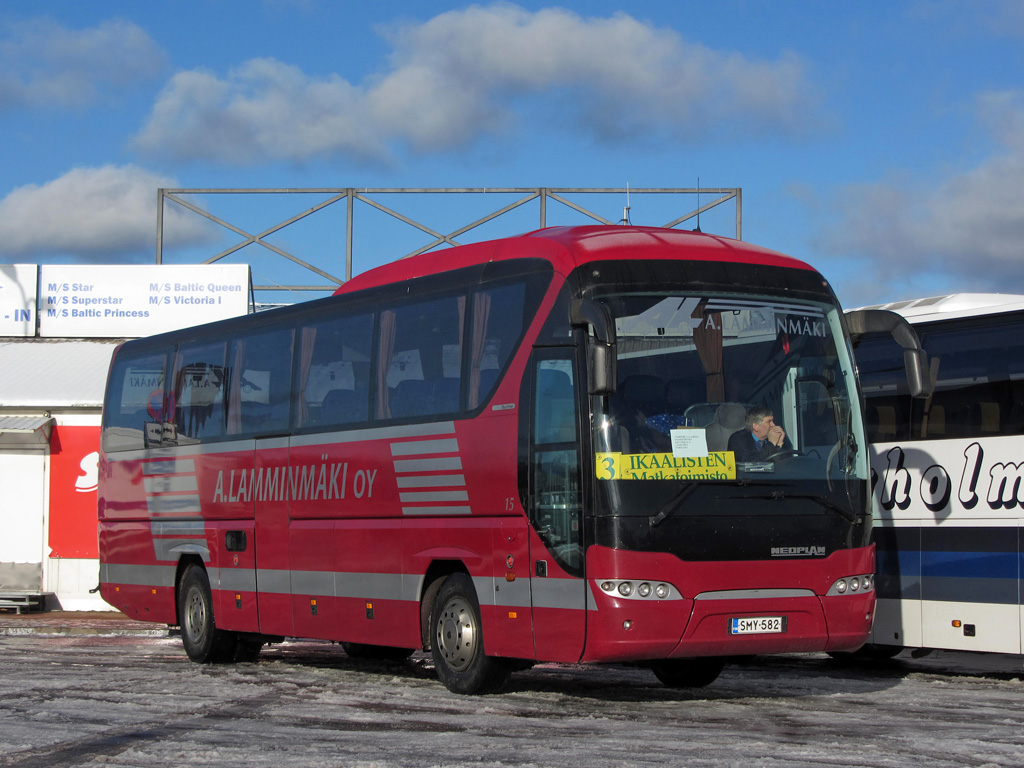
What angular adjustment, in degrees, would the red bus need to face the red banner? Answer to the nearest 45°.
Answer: approximately 180°

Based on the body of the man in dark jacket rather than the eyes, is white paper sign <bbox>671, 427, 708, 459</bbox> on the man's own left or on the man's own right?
on the man's own right

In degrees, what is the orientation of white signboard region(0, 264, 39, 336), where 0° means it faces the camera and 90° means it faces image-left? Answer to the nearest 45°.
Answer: approximately 0°

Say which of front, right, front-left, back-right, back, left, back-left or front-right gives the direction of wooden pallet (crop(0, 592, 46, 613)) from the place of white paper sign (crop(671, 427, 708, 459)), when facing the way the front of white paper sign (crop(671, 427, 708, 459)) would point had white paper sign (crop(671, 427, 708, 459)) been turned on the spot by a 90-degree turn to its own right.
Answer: front-right

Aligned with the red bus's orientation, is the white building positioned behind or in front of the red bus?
behind

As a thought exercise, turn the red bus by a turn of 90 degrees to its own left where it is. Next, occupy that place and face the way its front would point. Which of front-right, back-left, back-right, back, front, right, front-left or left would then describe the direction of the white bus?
front

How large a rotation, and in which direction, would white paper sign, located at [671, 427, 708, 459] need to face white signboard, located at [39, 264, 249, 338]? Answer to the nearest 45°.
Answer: approximately 135° to its right

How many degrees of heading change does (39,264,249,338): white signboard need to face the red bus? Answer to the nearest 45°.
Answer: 0° — it already faces it

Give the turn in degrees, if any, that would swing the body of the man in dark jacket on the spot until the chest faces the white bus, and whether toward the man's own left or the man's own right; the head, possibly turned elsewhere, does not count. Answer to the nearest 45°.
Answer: approximately 90° to the man's own left

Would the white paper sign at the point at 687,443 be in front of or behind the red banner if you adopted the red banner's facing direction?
in front

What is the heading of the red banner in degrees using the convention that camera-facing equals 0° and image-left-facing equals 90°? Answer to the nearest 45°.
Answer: approximately 0°

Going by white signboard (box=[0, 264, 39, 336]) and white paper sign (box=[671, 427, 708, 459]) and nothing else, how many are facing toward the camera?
2
